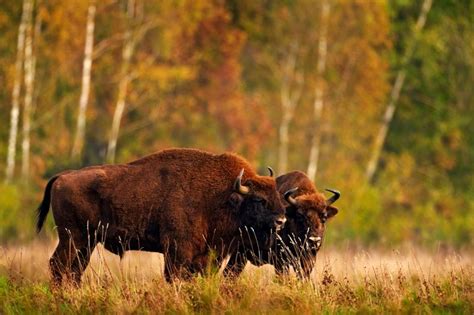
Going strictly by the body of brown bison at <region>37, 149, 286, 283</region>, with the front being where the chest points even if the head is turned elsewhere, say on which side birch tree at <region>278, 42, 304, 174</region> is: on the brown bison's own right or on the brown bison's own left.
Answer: on the brown bison's own left

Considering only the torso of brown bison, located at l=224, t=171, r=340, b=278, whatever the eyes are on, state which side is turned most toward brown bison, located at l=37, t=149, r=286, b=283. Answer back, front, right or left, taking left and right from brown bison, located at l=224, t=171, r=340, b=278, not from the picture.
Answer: right

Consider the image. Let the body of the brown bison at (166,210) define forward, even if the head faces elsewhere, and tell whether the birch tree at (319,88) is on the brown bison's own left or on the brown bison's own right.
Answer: on the brown bison's own left

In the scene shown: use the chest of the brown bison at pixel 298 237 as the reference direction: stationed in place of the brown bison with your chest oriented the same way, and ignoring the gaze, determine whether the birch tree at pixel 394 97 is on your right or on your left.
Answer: on your left

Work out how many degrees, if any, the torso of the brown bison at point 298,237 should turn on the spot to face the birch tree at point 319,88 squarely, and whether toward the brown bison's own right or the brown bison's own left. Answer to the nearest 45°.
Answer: approximately 135° to the brown bison's own left

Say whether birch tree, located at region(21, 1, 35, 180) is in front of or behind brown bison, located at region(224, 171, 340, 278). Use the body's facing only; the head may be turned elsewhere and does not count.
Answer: behind

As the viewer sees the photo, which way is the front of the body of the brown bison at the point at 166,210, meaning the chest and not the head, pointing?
to the viewer's right

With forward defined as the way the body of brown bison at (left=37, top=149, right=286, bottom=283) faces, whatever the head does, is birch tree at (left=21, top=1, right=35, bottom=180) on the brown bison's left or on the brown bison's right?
on the brown bison's left

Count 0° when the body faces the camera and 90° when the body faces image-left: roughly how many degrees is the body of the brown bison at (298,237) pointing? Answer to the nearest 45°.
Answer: approximately 315°

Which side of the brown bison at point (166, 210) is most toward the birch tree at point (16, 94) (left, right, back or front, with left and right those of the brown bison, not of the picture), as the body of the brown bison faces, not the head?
left
